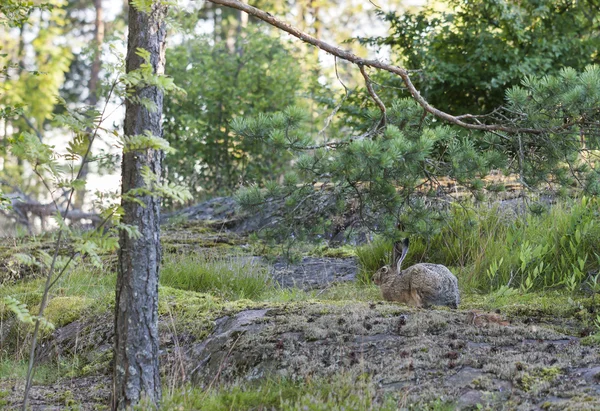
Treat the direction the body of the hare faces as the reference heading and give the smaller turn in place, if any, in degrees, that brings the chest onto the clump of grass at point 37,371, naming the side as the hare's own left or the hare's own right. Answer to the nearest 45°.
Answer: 0° — it already faces it

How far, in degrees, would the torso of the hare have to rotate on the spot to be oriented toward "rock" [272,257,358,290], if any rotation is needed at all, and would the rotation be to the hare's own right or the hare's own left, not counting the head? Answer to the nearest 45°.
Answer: approximately 45° to the hare's own right

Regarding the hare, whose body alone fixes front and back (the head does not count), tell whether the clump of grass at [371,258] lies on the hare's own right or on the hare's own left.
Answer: on the hare's own right

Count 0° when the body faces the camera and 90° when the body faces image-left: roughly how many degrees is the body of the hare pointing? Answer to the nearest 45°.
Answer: approximately 90°

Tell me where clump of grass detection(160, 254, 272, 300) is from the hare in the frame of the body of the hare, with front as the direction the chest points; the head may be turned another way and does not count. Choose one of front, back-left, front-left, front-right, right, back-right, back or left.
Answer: front-right
